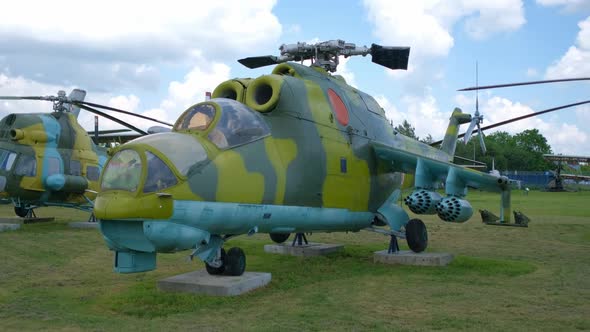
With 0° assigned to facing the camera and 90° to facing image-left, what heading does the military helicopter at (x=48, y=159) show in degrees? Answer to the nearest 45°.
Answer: approximately 45°

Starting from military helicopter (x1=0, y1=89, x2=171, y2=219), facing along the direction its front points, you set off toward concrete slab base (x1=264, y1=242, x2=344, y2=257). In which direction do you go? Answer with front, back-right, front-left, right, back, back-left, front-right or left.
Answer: left

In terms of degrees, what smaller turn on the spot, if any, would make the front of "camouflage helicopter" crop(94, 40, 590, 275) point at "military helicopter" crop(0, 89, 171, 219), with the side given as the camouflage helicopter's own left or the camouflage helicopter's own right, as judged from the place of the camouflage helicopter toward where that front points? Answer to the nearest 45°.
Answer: approximately 90° to the camouflage helicopter's own right

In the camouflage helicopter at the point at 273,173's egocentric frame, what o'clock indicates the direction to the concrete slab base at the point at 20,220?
The concrete slab base is roughly at 3 o'clock from the camouflage helicopter.

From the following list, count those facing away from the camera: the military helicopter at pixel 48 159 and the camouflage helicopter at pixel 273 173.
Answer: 0

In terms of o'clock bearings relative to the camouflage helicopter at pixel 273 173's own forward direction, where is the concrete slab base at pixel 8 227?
The concrete slab base is roughly at 3 o'clock from the camouflage helicopter.

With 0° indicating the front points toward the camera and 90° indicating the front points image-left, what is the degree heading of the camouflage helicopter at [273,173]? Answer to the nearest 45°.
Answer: approximately 45°
